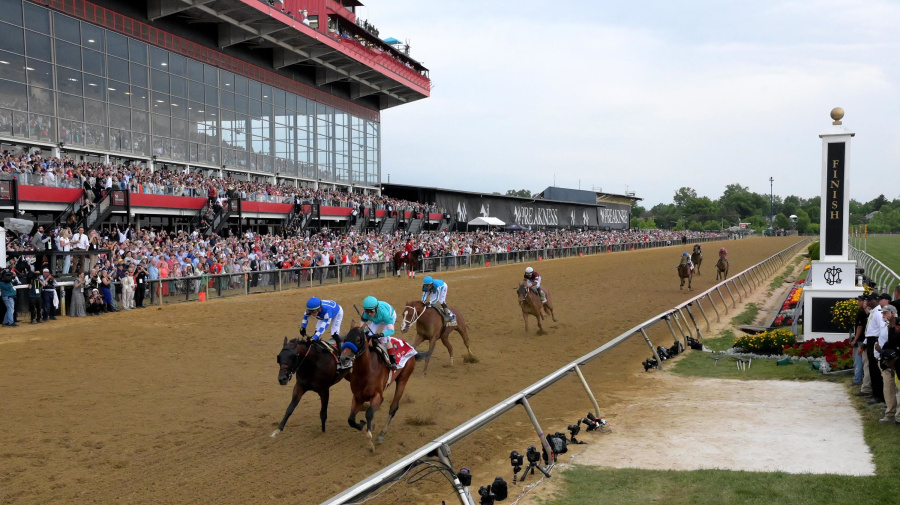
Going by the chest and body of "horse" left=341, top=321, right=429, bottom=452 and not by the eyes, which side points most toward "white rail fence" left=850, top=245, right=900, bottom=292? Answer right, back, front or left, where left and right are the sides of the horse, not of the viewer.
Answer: back

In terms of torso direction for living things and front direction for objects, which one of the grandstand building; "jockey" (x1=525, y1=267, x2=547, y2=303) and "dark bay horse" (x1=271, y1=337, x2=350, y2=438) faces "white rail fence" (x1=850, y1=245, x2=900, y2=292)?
the grandstand building

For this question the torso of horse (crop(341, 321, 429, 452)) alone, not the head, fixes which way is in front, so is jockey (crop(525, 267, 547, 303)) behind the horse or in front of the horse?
behind

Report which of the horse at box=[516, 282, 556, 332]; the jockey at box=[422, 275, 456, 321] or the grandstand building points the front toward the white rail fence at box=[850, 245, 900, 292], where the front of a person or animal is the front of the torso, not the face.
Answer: the grandstand building

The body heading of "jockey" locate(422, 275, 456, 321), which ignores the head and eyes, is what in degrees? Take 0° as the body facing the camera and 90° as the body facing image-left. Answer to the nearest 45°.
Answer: approximately 45°

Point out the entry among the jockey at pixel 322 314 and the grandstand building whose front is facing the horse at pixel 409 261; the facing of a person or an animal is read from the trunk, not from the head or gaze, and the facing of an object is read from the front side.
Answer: the grandstand building

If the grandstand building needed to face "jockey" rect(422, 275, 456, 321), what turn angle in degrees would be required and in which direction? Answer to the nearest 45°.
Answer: approximately 45° to its right
